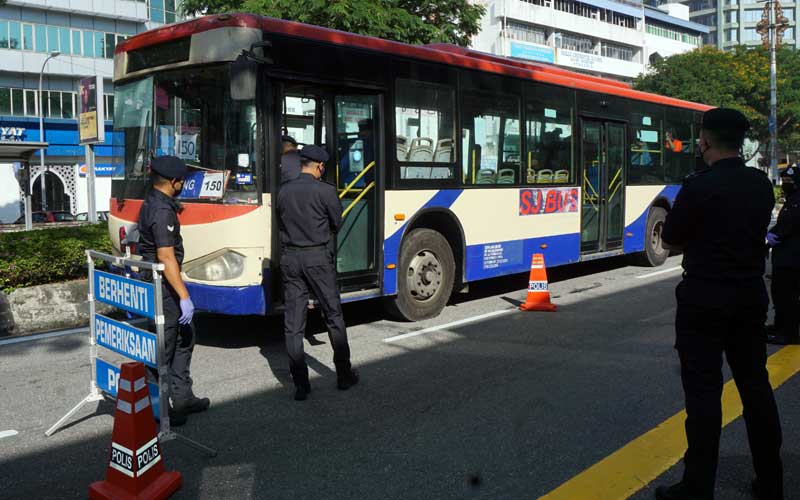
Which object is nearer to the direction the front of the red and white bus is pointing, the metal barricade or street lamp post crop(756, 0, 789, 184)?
the metal barricade

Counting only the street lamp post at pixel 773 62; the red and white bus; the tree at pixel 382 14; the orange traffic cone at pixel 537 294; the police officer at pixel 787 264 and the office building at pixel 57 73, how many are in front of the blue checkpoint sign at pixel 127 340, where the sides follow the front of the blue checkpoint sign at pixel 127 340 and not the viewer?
0

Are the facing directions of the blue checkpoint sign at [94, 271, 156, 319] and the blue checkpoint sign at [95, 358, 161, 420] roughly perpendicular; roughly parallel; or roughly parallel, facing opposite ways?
roughly parallel

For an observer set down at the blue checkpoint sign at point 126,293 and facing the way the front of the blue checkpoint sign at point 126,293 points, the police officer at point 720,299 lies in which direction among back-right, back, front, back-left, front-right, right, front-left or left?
left

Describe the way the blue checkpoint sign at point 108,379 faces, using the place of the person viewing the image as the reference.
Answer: facing the viewer and to the left of the viewer

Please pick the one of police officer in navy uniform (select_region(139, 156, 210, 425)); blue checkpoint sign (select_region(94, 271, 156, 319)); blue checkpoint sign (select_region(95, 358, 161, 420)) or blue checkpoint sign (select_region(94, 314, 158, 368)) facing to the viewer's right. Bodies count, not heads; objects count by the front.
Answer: the police officer in navy uniform

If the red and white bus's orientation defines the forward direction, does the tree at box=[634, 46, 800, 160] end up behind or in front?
behind

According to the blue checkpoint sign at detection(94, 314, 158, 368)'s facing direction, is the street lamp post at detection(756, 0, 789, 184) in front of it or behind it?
behind

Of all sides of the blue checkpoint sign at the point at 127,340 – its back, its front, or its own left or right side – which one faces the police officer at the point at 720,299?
left

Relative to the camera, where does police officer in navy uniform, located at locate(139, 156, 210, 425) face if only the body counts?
to the viewer's right

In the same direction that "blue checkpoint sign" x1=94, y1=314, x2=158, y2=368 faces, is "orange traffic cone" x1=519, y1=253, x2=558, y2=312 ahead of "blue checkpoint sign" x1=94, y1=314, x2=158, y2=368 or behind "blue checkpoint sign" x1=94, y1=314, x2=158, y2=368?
behind

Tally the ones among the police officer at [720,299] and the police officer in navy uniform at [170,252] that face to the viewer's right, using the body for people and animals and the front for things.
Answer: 1

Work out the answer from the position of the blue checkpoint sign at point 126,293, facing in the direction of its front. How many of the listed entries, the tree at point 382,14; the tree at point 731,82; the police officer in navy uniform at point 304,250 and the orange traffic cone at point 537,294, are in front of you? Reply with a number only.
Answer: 0

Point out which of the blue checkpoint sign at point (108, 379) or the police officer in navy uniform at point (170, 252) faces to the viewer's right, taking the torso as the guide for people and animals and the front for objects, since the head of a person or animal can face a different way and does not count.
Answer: the police officer in navy uniform

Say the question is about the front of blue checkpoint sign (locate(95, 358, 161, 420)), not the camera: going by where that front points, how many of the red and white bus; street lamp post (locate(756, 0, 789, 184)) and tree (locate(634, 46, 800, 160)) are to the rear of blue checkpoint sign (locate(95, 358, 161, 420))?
3

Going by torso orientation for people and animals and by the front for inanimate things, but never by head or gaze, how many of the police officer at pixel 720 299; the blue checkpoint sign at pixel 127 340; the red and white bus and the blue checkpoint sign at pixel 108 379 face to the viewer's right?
0

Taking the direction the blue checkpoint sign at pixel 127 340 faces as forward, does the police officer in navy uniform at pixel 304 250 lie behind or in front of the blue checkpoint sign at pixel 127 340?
behind

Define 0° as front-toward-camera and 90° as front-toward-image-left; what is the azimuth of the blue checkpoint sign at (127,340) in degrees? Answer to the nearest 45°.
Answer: approximately 45°

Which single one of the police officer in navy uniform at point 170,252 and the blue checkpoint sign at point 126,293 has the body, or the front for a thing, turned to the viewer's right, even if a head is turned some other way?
the police officer in navy uniform

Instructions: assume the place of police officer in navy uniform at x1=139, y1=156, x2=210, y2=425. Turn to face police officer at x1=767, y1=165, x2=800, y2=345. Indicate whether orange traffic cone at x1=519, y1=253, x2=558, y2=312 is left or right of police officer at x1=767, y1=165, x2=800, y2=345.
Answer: left

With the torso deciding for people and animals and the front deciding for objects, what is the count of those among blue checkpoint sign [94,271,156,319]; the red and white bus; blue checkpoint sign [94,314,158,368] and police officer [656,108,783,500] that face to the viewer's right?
0

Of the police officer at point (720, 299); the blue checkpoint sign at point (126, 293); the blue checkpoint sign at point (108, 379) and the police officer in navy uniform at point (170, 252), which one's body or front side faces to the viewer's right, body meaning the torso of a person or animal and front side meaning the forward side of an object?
the police officer in navy uniform
